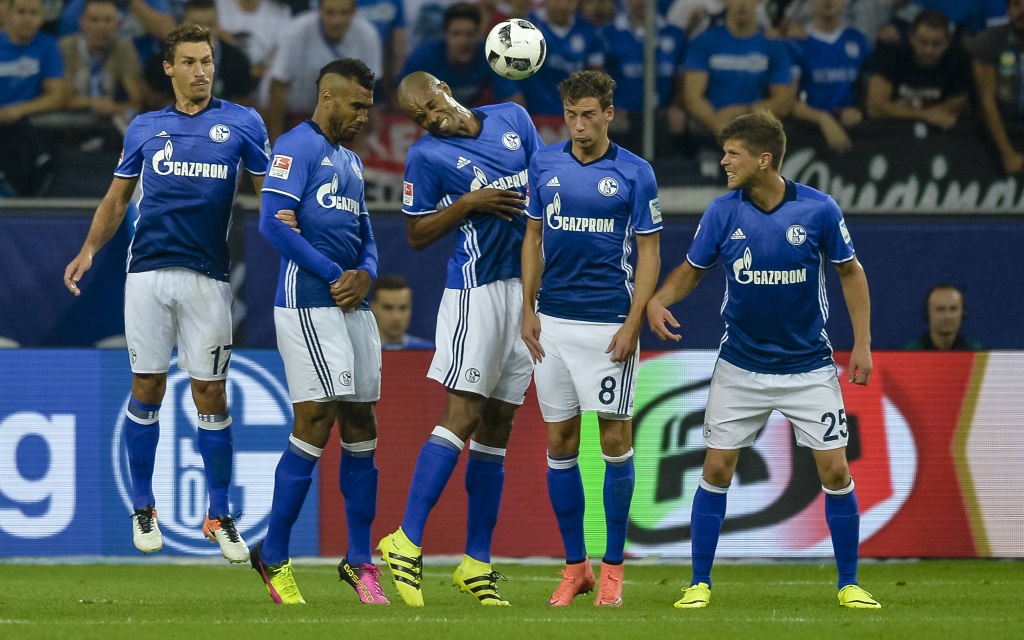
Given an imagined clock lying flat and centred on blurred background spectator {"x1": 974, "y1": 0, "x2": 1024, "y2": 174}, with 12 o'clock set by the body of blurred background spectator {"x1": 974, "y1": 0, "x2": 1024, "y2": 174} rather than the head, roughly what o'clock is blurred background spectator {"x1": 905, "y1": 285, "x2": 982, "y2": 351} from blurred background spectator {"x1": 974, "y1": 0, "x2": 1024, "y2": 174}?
blurred background spectator {"x1": 905, "y1": 285, "x2": 982, "y2": 351} is roughly at 12 o'clock from blurred background spectator {"x1": 974, "y1": 0, "x2": 1024, "y2": 174}.

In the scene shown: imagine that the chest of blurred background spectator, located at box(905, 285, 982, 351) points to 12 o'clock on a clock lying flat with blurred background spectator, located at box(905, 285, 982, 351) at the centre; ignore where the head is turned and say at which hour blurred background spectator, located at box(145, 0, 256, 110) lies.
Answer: blurred background spectator, located at box(145, 0, 256, 110) is roughly at 3 o'clock from blurred background spectator, located at box(905, 285, 982, 351).

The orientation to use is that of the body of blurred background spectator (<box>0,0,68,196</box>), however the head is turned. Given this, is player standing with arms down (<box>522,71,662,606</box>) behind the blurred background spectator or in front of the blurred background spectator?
in front

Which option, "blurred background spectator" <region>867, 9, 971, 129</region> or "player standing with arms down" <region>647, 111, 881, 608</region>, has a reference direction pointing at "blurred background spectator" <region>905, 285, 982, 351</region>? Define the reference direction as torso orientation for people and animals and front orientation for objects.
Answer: "blurred background spectator" <region>867, 9, 971, 129</region>

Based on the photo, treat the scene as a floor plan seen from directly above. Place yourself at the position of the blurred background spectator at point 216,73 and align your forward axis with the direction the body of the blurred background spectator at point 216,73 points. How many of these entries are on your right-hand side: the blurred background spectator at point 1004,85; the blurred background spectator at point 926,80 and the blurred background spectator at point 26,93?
1

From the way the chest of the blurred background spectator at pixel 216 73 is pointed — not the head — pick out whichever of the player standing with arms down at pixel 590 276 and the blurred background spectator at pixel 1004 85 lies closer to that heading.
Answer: the player standing with arms down

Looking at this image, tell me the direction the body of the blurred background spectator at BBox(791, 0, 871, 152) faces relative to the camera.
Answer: toward the camera

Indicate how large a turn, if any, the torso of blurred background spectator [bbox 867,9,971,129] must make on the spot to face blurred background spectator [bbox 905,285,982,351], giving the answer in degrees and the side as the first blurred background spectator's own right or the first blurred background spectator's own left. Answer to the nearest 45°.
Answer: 0° — they already face them

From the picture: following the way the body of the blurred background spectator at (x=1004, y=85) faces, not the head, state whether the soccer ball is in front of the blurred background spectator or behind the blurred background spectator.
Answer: in front

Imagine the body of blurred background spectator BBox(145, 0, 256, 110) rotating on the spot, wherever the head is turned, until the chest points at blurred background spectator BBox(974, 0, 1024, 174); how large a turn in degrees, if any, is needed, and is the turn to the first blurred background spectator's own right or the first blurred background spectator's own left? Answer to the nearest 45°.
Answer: approximately 90° to the first blurred background spectator's own left

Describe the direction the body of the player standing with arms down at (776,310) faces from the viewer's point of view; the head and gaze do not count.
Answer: toward the camera

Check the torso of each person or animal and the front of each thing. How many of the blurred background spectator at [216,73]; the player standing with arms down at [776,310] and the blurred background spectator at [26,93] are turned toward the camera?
3

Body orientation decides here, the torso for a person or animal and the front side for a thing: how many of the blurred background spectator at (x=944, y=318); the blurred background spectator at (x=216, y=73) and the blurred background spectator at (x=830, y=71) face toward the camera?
3

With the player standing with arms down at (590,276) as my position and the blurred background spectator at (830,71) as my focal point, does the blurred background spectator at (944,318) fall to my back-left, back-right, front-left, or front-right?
front-right

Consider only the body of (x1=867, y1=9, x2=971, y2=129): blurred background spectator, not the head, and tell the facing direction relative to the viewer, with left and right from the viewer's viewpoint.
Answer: facing the viewer

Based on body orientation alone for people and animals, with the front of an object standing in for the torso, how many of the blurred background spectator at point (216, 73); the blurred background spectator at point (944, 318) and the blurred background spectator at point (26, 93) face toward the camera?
3

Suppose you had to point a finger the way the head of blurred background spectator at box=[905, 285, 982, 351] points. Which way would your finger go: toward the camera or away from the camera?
toward the camera

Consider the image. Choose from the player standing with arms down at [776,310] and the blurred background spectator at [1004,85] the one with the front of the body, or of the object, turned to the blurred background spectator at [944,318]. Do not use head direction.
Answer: the blurred background spectator at [1004,85]
